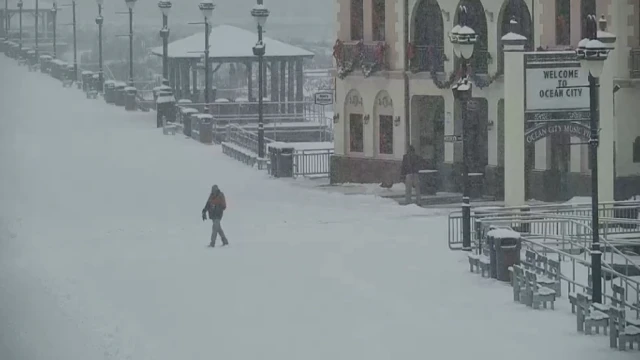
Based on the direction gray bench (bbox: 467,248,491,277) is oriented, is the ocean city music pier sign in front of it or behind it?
behind

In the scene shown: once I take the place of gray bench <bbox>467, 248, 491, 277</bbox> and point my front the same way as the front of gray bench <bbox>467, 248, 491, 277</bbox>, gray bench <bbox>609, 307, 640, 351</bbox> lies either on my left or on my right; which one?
on my left

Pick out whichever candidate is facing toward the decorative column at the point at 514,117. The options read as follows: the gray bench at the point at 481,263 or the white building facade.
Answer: the white building facade

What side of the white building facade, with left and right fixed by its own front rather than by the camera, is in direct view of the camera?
front
